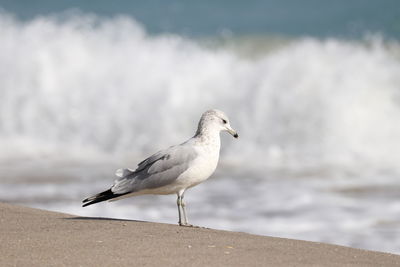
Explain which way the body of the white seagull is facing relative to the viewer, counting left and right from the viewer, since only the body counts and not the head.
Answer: facing to the right of the viewer
